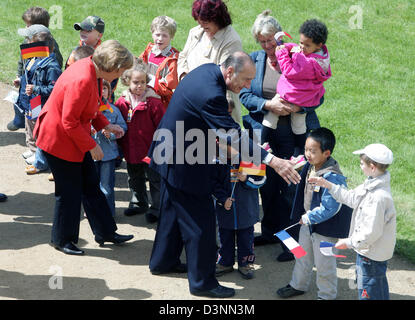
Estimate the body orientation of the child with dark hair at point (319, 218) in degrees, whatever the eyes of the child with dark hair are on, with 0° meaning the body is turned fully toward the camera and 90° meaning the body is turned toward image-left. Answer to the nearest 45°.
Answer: approximately 45°

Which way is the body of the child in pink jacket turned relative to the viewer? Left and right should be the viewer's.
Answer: facing to the left of the viewer

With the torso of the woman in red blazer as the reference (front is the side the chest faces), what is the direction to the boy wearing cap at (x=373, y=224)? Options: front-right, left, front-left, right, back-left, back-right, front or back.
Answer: front-right

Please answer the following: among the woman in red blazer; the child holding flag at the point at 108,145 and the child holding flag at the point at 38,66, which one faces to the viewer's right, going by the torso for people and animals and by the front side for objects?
the woman in red blazer

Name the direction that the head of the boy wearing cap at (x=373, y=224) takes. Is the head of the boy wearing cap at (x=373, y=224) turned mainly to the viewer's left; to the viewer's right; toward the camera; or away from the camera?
to the viewer's left

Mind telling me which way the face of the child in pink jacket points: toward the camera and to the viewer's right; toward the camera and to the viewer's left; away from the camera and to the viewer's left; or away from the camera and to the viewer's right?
toward the camera and to the viewer's left

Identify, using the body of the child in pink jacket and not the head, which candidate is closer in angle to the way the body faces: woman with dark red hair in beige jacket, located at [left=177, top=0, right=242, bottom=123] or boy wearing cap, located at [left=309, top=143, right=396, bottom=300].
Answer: the woman with dark red hair in beige jacket

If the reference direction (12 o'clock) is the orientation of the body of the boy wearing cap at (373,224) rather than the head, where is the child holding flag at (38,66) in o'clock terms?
The child holding flag is roughly at 1 o'clock from the boy wearing cap.

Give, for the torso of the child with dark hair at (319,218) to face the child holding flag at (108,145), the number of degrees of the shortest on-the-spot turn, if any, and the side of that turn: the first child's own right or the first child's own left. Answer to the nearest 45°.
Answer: approximately 90° to the first child's own right

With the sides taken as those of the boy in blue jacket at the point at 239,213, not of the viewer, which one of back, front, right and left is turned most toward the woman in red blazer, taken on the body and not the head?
right

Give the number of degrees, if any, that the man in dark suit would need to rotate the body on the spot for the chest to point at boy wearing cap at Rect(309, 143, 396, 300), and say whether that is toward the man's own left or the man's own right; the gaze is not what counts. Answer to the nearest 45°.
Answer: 0° — they already face them

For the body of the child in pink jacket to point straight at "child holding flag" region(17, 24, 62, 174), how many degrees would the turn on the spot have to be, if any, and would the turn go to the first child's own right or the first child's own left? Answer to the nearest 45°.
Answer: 0° — they already face them

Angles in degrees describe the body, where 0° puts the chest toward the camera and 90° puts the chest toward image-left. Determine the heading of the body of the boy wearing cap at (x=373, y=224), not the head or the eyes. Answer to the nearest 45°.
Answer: approximately 90°

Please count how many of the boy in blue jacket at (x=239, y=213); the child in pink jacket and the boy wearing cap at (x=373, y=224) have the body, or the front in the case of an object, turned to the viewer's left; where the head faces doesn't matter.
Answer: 2
